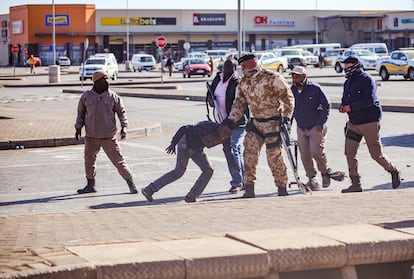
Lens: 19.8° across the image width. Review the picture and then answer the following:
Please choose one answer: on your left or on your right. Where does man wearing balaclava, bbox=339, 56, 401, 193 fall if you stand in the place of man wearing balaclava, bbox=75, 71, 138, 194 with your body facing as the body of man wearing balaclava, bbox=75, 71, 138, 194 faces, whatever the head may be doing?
on your left

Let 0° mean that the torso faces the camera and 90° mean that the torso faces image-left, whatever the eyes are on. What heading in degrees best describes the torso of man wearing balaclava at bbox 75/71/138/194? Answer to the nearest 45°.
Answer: approximately 0°

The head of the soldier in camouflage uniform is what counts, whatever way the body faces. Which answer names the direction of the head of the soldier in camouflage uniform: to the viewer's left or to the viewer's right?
to the viewer's left

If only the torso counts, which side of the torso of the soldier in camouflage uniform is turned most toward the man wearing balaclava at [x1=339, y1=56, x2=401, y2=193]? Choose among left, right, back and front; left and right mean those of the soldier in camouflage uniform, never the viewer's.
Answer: left

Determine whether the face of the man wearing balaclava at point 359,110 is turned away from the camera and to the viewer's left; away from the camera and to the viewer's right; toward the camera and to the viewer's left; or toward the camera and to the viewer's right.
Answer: toward the camera and to the viewer's left

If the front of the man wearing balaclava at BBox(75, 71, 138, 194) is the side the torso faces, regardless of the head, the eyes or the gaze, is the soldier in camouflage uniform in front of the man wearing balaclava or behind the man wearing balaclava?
in front

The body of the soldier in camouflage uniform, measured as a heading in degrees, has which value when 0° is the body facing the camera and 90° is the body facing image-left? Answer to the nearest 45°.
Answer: approximately 45°
